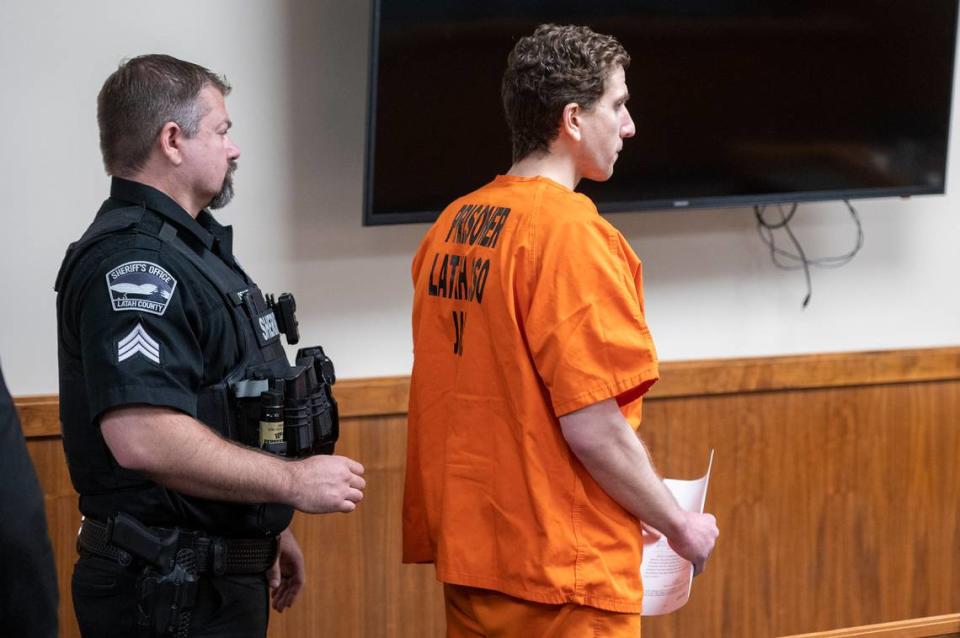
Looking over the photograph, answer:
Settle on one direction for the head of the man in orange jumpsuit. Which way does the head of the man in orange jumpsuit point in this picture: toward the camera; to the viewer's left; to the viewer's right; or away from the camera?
to the viewer's right

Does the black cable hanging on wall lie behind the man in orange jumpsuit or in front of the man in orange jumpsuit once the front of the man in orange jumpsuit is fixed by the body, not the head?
in front

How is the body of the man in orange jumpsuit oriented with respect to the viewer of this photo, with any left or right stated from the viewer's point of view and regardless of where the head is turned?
facing away from the viewer and to the right of the viewer

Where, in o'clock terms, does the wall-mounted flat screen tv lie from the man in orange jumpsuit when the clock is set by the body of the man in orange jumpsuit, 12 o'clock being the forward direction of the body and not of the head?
The wall-mounted flat screen tv is roughly at 11 o'clock from the man in orange jumpsuit.
